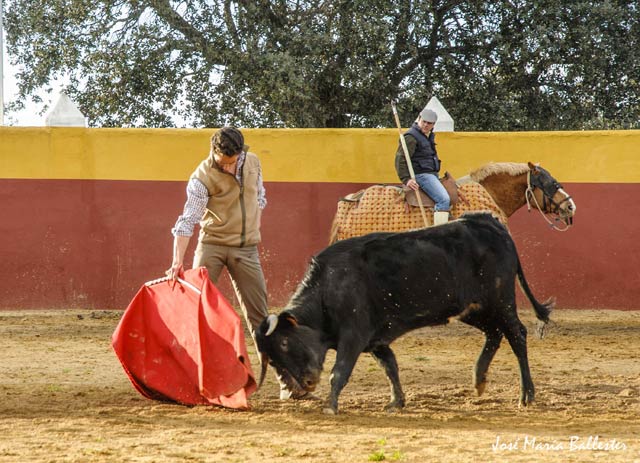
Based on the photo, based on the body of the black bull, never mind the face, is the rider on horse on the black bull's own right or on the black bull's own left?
on the black bull's own right

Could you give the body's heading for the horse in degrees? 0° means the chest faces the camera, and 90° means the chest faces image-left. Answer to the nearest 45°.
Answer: approximately 270°

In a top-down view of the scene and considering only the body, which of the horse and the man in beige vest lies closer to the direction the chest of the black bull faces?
the man in beige vest

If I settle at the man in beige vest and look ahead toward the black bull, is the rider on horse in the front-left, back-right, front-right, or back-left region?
front-left

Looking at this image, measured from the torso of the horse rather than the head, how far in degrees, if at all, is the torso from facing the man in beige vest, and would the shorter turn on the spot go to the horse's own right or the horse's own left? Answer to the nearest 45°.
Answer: approximately 135° to the horse's own right

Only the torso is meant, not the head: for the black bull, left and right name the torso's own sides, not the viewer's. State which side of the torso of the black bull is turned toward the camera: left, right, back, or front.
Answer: left

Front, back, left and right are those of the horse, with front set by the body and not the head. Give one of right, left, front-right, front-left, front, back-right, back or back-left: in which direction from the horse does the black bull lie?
right

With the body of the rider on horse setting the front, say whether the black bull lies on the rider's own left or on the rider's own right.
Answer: on the rider's own right

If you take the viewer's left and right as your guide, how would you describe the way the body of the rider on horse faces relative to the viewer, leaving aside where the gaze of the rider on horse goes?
facing the viewer and to the right of the viewer

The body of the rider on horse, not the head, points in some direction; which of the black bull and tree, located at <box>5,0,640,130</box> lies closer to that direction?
the black bull

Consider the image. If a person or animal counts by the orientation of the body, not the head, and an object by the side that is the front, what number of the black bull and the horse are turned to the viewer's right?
1

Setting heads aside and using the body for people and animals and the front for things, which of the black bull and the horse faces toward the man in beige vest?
the black bull

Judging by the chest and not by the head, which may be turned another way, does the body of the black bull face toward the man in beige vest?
yes

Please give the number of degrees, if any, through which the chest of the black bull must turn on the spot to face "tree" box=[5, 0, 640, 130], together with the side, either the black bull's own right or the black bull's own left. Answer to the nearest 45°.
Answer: approximately 90° to the black bull's own right

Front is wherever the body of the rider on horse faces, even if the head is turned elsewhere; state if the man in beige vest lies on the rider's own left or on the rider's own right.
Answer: on the rider's own right
